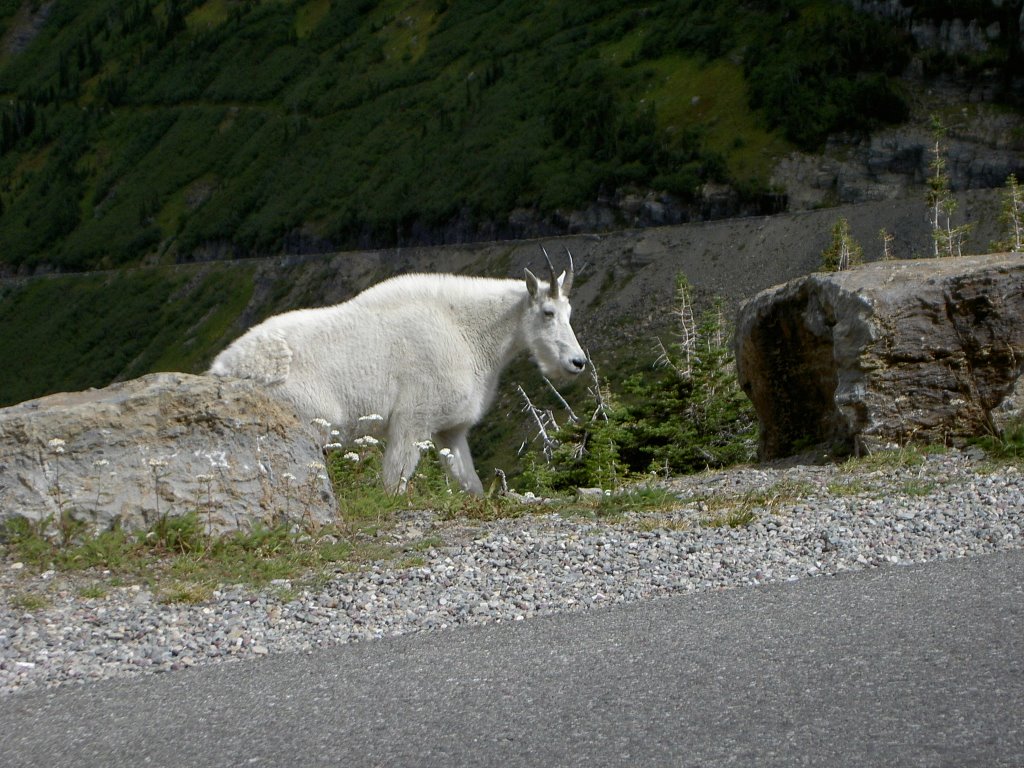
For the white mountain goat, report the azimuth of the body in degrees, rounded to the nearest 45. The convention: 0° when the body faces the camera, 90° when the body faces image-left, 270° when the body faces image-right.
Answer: approximately 270°

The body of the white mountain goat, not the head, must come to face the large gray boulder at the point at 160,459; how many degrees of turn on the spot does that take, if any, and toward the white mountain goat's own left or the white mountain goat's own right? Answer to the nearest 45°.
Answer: approximately 135° to the white mountain goat's own right

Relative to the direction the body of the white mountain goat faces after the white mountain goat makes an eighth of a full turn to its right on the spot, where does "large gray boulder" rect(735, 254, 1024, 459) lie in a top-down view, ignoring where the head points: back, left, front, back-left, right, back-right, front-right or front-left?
front-left
